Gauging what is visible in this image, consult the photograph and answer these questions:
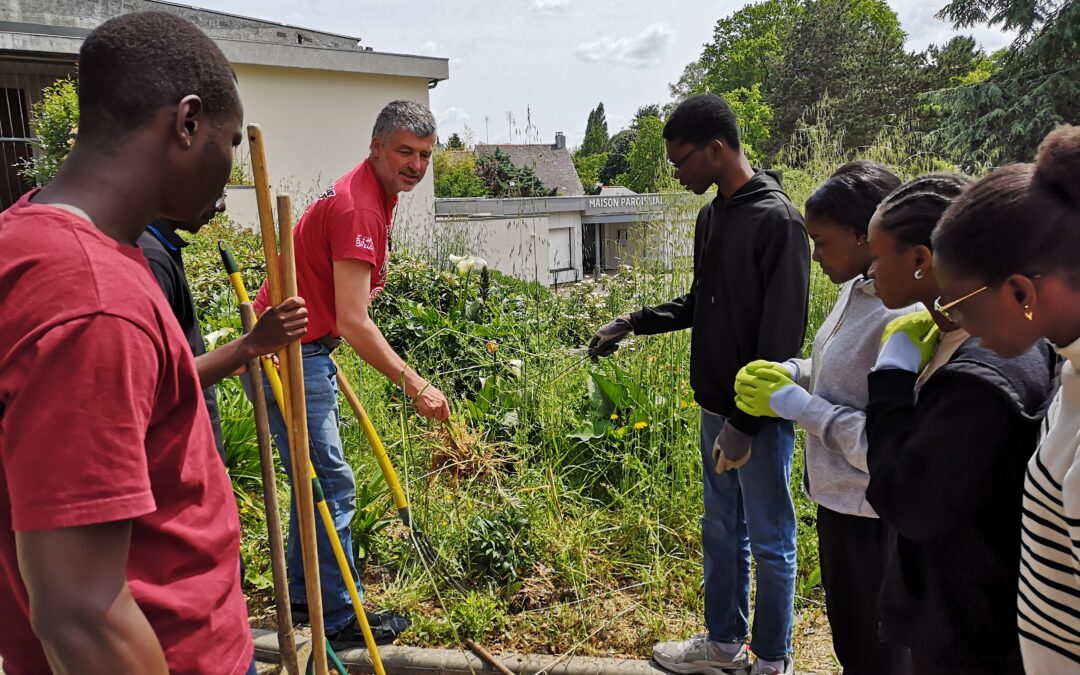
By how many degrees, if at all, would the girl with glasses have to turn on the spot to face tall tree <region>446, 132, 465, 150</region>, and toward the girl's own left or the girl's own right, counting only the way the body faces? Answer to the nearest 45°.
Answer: approximately 45° to the girl's own right

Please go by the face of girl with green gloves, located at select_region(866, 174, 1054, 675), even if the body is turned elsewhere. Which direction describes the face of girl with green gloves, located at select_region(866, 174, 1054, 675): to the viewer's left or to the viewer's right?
to the viewer's left

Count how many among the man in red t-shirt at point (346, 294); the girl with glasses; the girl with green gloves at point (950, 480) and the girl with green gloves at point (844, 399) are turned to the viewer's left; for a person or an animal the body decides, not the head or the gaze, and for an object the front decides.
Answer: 3

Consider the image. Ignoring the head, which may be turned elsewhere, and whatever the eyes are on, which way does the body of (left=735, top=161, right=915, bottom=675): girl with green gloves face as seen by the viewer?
to the viewer's left

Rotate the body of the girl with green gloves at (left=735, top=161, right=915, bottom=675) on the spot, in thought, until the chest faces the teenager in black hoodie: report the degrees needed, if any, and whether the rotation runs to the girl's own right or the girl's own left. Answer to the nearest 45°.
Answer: approximately 45° to the girl's own right

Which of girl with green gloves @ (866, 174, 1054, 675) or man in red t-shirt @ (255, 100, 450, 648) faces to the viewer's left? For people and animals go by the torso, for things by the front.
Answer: the girl with green gloves

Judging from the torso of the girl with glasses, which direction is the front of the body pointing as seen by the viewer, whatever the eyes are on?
to the viewer's left

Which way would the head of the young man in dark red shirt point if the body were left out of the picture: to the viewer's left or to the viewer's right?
to the viewer's right

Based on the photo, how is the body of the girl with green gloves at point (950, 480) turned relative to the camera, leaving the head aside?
to the viewer's left
